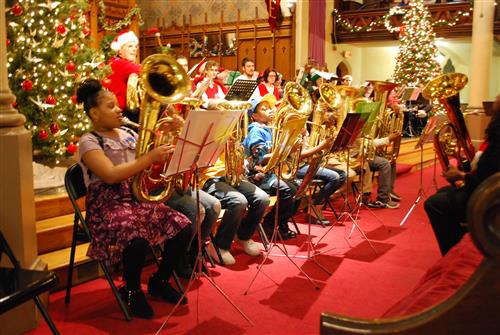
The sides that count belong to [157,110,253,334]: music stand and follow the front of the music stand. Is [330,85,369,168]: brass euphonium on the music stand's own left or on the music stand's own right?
on the music stand's own right

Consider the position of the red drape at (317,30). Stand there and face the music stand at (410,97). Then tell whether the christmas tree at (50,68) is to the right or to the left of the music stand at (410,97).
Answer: right

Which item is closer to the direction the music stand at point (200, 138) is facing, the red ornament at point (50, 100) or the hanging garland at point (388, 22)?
the red ornament

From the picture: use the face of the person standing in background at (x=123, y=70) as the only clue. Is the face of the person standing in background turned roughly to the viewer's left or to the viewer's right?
to the viewer's right

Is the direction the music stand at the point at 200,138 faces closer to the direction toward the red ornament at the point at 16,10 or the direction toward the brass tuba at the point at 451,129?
the red ornament

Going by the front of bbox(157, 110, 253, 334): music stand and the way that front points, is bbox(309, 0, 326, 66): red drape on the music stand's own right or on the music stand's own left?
on the music stand's own right

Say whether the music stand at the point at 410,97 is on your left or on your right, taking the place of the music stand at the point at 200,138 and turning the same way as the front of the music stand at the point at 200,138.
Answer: on your right

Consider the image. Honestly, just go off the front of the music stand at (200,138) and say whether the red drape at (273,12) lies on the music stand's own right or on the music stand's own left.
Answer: on the music stand's own right

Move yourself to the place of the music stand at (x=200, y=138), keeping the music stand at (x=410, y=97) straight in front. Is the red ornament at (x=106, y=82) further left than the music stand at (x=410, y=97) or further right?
left

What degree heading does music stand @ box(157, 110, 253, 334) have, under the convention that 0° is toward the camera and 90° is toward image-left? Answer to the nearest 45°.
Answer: approximately 135°
